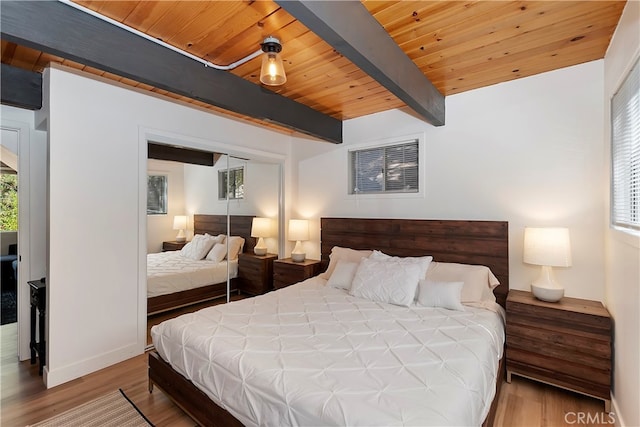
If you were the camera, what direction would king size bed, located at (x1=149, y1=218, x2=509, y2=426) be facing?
facing the viewer and to the left of the viewer

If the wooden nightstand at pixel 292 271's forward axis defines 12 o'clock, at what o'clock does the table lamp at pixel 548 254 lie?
The table lamp is roughly at 9 o'clock from the wooden nightstand.

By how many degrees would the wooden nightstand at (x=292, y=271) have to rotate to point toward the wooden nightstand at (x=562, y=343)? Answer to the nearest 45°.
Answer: approximately 90° to its left

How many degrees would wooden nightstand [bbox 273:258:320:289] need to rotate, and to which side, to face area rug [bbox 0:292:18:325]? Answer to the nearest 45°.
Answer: approximately 45° to its right

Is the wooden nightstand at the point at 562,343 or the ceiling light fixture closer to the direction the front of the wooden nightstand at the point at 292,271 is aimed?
the ceiling light fixture

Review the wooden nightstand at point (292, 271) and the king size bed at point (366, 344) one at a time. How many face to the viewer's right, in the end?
0

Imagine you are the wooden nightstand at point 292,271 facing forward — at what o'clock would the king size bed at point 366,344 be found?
The king size bed is roughly at 10 o'clock from the wooden nightstand.
